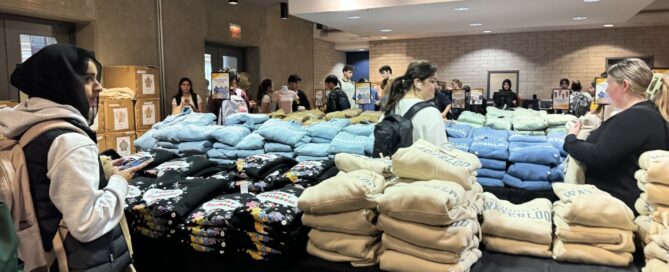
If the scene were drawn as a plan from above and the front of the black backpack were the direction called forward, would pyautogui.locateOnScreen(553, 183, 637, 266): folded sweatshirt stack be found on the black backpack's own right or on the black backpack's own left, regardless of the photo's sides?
on the black backpack's own left

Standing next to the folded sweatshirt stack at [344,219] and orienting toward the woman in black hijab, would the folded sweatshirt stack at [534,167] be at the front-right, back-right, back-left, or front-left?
back-right

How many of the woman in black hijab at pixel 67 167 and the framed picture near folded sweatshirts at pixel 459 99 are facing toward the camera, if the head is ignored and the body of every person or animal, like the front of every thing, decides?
1

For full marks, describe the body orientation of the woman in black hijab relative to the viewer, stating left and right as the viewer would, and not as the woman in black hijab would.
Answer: facing to the right of the viewer

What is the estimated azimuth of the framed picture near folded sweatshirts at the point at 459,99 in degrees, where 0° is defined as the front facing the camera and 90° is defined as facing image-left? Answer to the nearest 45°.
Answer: approximately 0°

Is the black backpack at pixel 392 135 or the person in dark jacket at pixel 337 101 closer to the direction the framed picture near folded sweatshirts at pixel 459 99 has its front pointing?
the black backpack

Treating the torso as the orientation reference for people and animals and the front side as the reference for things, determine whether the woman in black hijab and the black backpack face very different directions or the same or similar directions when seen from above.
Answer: very different directions

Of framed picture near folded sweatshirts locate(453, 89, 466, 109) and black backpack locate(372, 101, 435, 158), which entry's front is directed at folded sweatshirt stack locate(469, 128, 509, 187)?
the framed picture near folded sweatshirts

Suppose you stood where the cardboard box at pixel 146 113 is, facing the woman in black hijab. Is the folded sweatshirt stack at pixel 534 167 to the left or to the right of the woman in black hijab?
left

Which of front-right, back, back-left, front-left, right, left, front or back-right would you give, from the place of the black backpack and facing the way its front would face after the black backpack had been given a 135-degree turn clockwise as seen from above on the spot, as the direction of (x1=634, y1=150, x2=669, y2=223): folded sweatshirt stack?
back-right

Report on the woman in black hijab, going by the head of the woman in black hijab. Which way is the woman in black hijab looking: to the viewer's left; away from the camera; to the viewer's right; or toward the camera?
to the viewer's right
